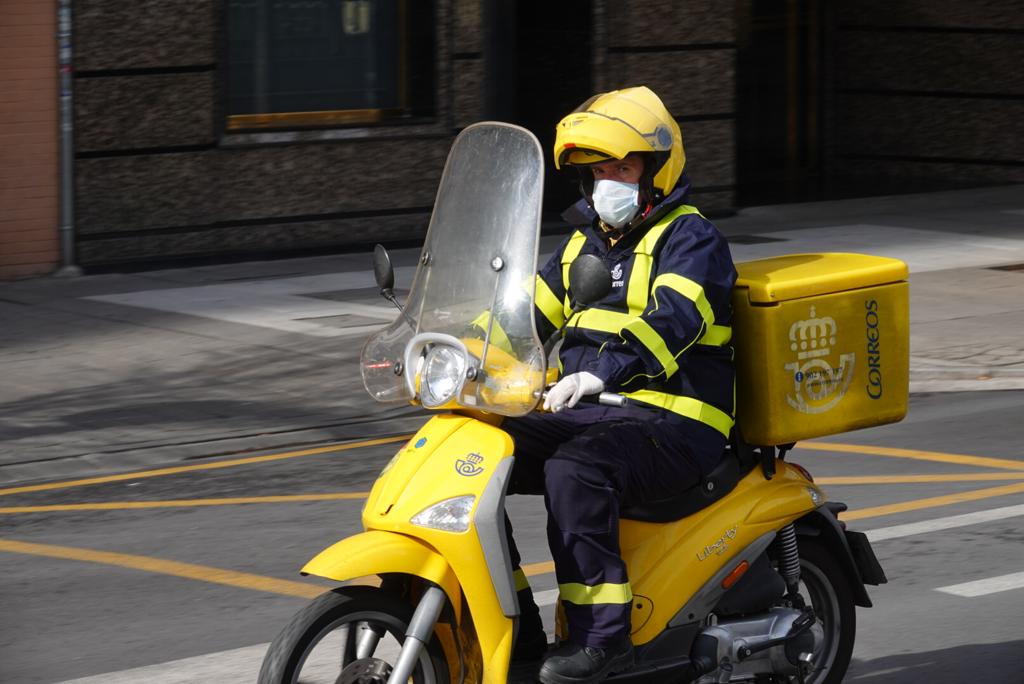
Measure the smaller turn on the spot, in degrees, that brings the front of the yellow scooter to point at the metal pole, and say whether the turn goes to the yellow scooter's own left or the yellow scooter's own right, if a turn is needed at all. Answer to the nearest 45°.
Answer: approximately 135° to the yellow scooter's own right

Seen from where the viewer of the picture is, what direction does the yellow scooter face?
facing the viewer and to the left of the viewer

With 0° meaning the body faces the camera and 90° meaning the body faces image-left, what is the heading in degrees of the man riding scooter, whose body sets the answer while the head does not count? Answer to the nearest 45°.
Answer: approximately 45°

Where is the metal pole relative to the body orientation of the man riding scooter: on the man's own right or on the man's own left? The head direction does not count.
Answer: on the man's own right
